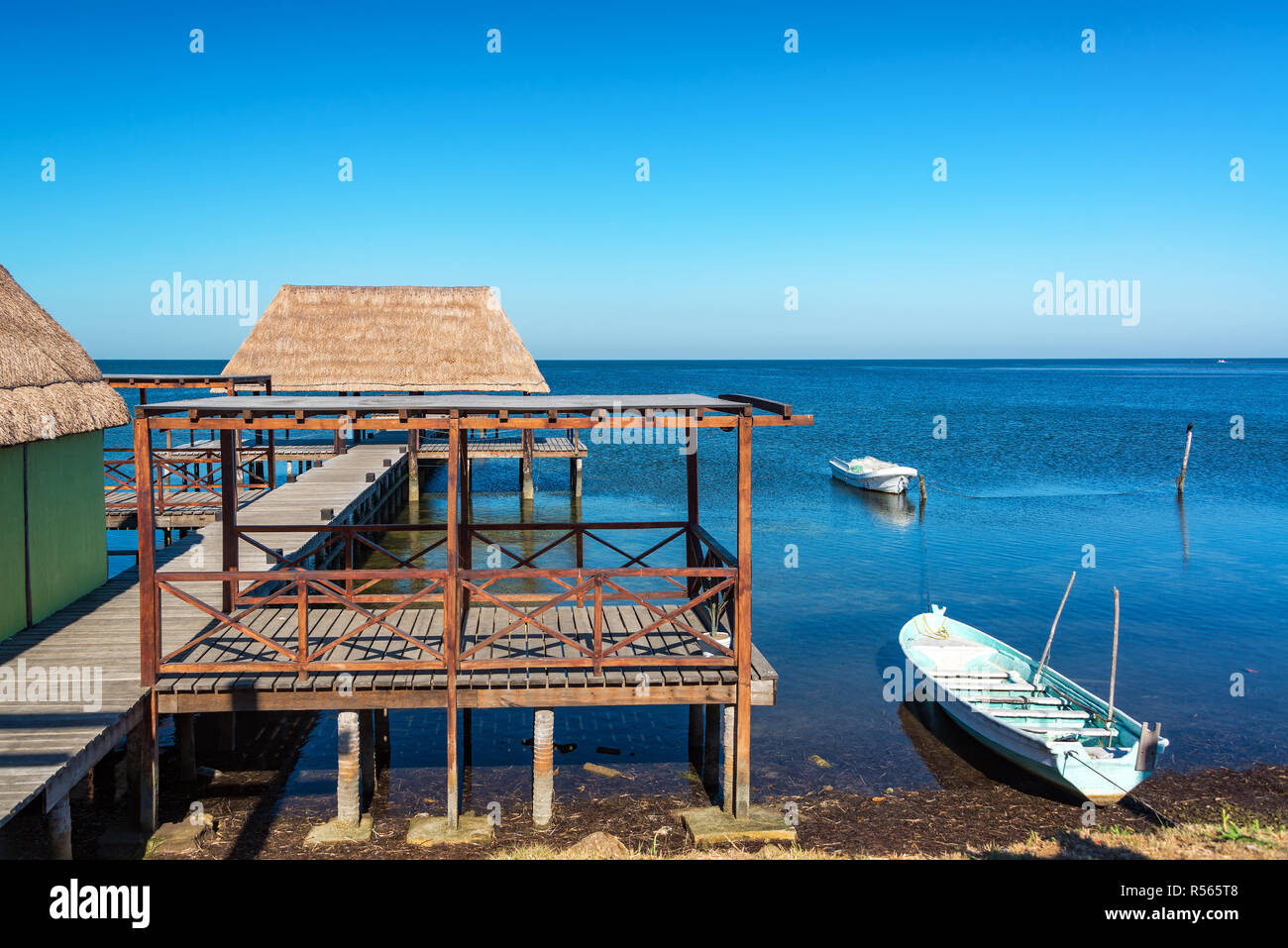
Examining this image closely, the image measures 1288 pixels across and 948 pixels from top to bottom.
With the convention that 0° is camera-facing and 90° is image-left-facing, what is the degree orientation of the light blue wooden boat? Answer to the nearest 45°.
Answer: approximately 135°

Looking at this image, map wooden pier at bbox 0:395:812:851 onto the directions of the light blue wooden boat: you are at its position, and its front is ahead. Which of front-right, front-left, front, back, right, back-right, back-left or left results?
left

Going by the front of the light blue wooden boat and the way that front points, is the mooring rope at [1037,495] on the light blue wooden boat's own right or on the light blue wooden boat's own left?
on the light blue wooden boat's own right

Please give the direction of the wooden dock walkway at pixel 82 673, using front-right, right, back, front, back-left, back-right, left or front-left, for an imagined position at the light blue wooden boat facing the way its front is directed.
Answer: left

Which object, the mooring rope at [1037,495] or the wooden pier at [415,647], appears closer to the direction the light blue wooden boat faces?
the mooring rope

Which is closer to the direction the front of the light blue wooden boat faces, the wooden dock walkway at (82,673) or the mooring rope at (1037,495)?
the mooring rope

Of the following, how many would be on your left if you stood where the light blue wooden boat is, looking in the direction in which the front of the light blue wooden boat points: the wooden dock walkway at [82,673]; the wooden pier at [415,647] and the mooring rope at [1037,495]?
2

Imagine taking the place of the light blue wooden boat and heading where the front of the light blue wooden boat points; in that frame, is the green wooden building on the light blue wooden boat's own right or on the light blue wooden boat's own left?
on the light blue wooden boat's own left

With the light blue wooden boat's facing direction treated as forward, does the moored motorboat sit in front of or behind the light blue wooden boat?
in front
